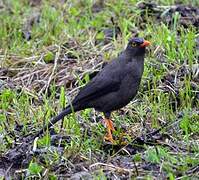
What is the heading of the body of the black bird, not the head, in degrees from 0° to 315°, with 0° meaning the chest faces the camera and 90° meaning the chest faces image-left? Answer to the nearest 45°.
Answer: approximately 270°
